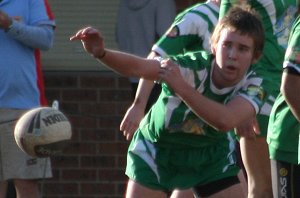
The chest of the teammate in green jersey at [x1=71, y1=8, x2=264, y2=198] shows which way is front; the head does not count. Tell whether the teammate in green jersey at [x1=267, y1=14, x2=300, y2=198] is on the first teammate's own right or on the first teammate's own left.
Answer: on the first teammate's own left

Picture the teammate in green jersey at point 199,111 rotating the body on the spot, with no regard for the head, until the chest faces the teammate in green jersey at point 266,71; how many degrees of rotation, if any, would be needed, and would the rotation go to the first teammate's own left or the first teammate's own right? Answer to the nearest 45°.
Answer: approximately 135° to the first teammate's own left

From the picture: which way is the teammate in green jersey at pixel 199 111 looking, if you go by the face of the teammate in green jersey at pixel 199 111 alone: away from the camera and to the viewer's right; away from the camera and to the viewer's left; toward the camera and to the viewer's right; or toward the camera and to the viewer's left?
toward the camera and to the viewer's left

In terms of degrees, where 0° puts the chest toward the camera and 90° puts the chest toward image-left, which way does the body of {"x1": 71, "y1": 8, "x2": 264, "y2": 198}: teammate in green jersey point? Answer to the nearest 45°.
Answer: approximately 0°
